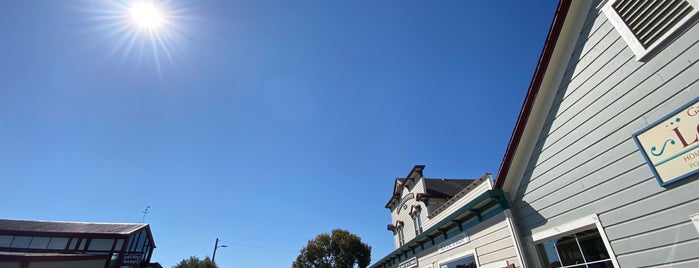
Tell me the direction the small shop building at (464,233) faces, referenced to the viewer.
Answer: facing the viewer and to the left of the viewer

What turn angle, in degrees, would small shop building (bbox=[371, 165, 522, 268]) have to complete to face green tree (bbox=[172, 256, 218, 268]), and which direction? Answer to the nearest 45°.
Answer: approximately 90° to its right

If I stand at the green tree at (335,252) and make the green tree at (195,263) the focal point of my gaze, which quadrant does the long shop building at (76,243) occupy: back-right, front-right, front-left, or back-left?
front-left

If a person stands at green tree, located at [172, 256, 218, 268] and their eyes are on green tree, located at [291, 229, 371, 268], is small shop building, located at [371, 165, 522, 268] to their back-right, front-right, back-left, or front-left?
front-right

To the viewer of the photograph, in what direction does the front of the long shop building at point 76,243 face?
facing the viewer and to the right of the viewer

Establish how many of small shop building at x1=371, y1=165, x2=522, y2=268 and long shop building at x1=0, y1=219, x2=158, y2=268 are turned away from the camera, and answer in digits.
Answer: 0

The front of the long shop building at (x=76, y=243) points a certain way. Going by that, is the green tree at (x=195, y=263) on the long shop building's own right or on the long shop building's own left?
on the long shop building's own left

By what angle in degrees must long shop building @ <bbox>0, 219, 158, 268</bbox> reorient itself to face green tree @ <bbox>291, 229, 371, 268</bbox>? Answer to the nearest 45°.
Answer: approximately 45° to its left

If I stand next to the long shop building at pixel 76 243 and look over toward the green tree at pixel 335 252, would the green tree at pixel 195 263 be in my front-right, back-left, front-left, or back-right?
front-left

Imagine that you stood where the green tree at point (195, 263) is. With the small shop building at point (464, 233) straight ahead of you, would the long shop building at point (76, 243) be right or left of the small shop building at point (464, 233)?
right

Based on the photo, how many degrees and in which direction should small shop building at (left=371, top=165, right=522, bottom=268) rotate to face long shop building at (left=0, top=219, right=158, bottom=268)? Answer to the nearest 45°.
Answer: approximately 45° to its right

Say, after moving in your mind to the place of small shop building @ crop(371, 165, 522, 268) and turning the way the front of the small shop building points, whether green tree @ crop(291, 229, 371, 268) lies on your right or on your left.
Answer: on your right
